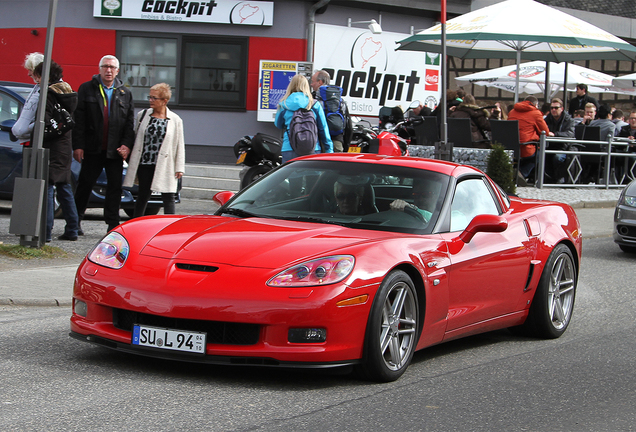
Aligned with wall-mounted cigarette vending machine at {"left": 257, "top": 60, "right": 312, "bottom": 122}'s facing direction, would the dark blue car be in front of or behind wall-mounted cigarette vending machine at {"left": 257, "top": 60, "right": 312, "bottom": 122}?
in front

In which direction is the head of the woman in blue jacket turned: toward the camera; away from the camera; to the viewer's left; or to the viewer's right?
away from the camera

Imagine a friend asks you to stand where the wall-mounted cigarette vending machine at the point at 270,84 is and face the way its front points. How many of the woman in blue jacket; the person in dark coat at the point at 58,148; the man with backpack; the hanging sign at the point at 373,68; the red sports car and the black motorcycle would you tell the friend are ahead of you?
5

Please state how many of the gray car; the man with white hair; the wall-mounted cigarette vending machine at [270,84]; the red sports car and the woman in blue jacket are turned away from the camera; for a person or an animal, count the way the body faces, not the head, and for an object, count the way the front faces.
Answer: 1

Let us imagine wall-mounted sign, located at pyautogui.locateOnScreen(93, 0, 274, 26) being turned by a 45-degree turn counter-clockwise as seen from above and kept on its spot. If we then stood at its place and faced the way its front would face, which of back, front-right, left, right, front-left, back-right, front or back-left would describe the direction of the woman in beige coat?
front-right

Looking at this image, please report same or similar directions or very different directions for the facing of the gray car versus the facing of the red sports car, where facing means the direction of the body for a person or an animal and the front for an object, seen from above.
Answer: same or similar directions

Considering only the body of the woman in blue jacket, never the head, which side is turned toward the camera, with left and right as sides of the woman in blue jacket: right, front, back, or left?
back

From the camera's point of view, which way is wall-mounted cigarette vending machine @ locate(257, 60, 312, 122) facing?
toward the camera

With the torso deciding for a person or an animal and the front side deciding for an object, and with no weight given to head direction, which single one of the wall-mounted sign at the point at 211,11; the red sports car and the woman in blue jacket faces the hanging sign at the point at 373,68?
the woman in blue jacket

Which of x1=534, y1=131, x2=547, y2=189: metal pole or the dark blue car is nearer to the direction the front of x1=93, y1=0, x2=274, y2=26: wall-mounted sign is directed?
the dark blue car

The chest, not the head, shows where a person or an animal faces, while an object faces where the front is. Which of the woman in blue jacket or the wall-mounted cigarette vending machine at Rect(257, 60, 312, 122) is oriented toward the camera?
the wall-mounted cigarette vending machine

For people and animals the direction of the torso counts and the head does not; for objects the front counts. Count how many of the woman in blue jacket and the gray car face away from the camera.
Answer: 1

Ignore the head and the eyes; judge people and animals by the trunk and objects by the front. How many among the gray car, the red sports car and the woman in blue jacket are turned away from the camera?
1

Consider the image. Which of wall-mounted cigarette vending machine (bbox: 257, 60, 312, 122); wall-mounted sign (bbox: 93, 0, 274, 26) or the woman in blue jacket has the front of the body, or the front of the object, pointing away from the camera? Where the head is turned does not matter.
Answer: the woman in blue jacket

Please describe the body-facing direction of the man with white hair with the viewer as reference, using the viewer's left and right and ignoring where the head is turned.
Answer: facing the viewer

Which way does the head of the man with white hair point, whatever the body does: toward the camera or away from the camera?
toward the camera

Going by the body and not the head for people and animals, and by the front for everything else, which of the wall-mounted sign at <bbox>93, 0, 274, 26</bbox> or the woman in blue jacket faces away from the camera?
the woman in blue jacket

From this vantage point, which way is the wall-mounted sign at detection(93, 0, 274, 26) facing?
toward the camera
